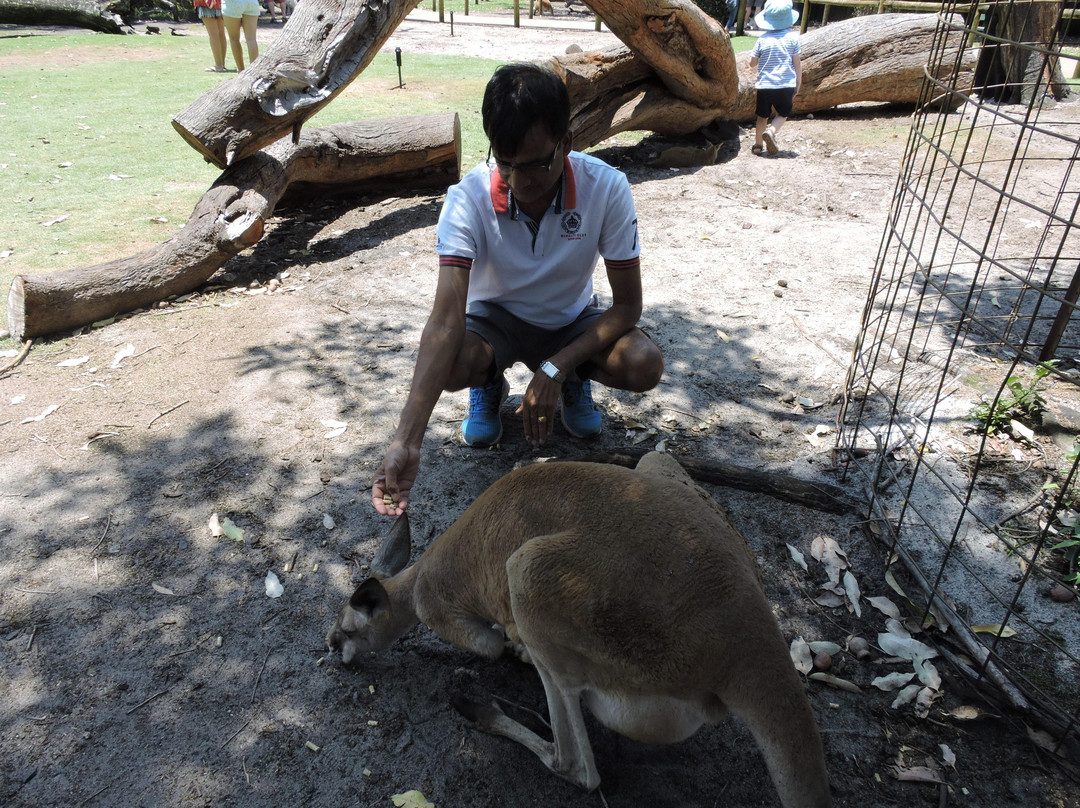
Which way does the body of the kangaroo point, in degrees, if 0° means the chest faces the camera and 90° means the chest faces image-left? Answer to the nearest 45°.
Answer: approximately 90°

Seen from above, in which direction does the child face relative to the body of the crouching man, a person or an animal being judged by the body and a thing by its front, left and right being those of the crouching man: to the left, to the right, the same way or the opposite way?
the opposite way

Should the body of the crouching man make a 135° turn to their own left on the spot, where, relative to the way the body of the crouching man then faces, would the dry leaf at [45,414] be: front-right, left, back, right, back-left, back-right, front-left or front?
back-left

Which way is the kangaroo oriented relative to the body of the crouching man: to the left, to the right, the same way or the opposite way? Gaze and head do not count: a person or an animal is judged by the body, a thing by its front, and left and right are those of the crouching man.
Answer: to the right

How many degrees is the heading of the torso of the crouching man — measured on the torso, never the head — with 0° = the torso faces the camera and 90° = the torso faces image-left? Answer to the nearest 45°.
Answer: approximately 0°

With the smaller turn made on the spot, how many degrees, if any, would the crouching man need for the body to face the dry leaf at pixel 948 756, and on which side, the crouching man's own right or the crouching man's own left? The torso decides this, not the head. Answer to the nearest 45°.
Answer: approximately 45° to the crouching man's own left

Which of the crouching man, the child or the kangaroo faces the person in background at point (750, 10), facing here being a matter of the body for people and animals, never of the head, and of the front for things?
the child

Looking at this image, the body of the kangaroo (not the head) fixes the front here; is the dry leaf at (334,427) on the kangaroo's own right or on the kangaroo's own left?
on the kangaroo's own right

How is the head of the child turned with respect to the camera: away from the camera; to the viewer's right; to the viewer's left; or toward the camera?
away from the camera

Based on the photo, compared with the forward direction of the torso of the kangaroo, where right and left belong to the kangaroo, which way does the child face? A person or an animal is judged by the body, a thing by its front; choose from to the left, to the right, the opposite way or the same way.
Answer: to the right

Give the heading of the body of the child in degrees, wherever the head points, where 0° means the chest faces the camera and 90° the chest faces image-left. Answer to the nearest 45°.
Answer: approximately 180°

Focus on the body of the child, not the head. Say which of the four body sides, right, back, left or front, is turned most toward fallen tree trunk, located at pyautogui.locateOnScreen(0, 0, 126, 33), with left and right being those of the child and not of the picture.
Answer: left

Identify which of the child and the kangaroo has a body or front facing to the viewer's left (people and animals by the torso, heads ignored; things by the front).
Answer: the kangaroo

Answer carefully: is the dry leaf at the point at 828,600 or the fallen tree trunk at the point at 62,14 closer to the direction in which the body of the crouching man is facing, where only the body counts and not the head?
the dry leaf

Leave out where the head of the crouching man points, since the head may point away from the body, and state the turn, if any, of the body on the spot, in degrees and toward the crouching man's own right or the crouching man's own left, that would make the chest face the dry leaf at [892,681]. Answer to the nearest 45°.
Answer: approximately 45° to the crouching man's own left
